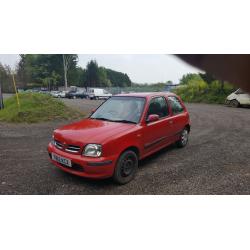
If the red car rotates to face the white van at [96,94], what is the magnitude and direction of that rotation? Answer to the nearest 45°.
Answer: approximately 135° to its right

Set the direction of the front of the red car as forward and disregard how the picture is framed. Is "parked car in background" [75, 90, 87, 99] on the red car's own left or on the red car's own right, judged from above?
on the red car's own right

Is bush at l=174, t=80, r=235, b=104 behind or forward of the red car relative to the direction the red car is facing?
behind
